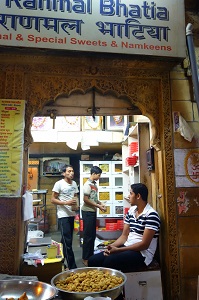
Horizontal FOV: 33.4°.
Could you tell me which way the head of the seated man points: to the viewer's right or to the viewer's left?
to the viewer's left

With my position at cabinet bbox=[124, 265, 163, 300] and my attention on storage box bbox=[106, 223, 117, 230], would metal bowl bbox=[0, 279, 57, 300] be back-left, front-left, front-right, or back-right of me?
back-left

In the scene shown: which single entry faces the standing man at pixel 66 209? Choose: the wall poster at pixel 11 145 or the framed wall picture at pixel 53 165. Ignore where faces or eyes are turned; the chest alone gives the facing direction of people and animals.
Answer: the framed wall picture

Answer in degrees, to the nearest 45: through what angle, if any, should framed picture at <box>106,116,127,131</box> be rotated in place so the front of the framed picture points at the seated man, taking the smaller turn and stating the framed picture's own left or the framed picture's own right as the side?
0° — it already faces them

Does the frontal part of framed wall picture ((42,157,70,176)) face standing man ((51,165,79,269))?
yes

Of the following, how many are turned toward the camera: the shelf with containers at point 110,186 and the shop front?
2

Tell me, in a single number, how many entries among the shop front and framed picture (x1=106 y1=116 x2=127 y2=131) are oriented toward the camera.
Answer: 2

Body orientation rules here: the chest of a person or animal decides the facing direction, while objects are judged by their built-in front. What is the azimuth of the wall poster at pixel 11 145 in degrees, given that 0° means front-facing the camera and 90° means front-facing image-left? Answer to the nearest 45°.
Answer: approximately 0°

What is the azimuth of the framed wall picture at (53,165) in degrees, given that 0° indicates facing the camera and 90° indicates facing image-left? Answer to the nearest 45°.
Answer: approximately 0°

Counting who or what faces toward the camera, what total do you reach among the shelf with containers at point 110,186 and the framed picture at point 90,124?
2
